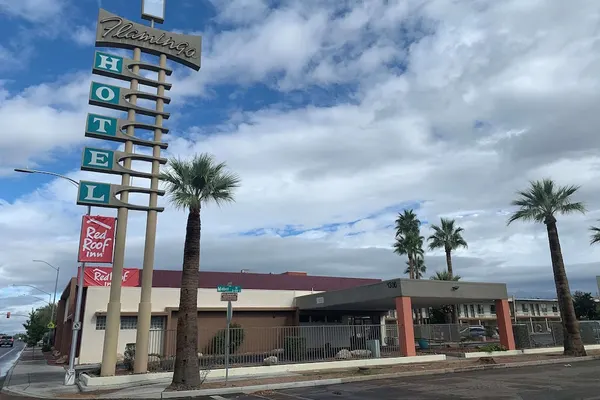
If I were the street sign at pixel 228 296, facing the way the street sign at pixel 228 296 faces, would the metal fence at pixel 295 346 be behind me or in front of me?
behind

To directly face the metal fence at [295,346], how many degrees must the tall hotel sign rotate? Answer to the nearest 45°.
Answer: approximately 135° to its left

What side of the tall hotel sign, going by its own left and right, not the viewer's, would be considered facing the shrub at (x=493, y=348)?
left

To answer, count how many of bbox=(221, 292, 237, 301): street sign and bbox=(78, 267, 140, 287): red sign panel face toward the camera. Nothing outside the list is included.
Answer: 2

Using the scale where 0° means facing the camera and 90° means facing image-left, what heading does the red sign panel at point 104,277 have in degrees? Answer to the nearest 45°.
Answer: approximately 0°

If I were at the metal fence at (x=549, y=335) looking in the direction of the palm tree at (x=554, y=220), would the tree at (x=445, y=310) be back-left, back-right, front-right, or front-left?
back-right

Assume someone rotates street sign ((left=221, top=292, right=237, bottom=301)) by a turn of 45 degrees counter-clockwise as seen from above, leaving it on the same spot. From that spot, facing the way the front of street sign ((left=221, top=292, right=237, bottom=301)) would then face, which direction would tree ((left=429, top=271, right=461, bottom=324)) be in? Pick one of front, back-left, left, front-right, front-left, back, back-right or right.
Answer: left

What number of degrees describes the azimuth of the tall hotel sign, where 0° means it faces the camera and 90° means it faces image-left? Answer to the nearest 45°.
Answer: approximately 0°
